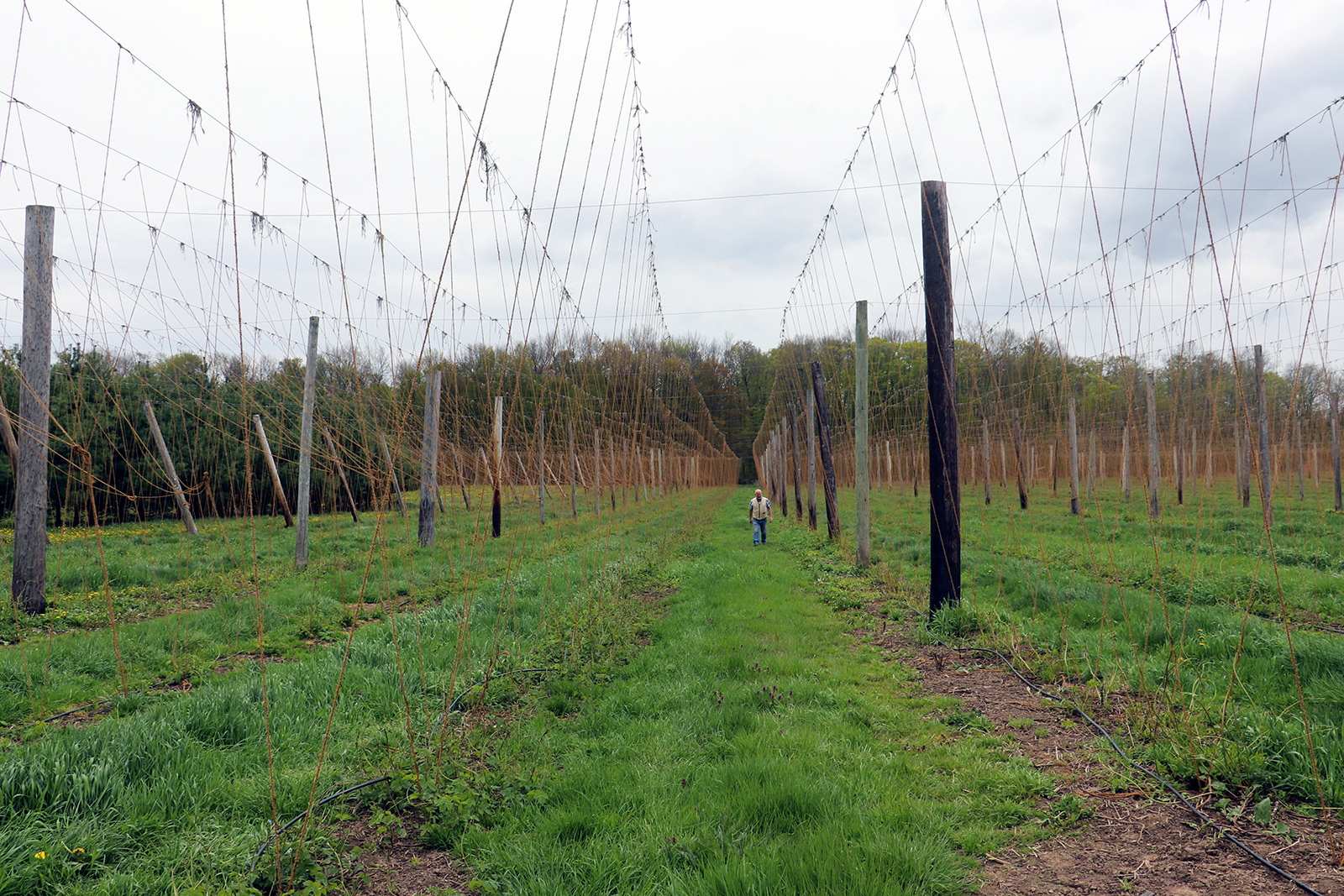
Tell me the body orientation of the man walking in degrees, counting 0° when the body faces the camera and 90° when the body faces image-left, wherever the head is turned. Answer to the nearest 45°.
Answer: approximately 0°

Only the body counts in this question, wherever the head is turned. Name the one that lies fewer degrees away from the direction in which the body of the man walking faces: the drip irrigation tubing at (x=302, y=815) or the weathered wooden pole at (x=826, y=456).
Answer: the drip irrigation tubing

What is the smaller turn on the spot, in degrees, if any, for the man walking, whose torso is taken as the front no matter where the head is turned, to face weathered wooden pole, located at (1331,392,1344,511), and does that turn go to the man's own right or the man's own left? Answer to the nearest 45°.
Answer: approximately 90° to the man's own left

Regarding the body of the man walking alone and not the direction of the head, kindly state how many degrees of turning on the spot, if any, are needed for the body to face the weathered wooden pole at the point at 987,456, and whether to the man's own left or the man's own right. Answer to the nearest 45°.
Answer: approximately 90° to the man's own left

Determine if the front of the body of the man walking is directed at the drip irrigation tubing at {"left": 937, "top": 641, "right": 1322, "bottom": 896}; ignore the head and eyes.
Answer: yes
